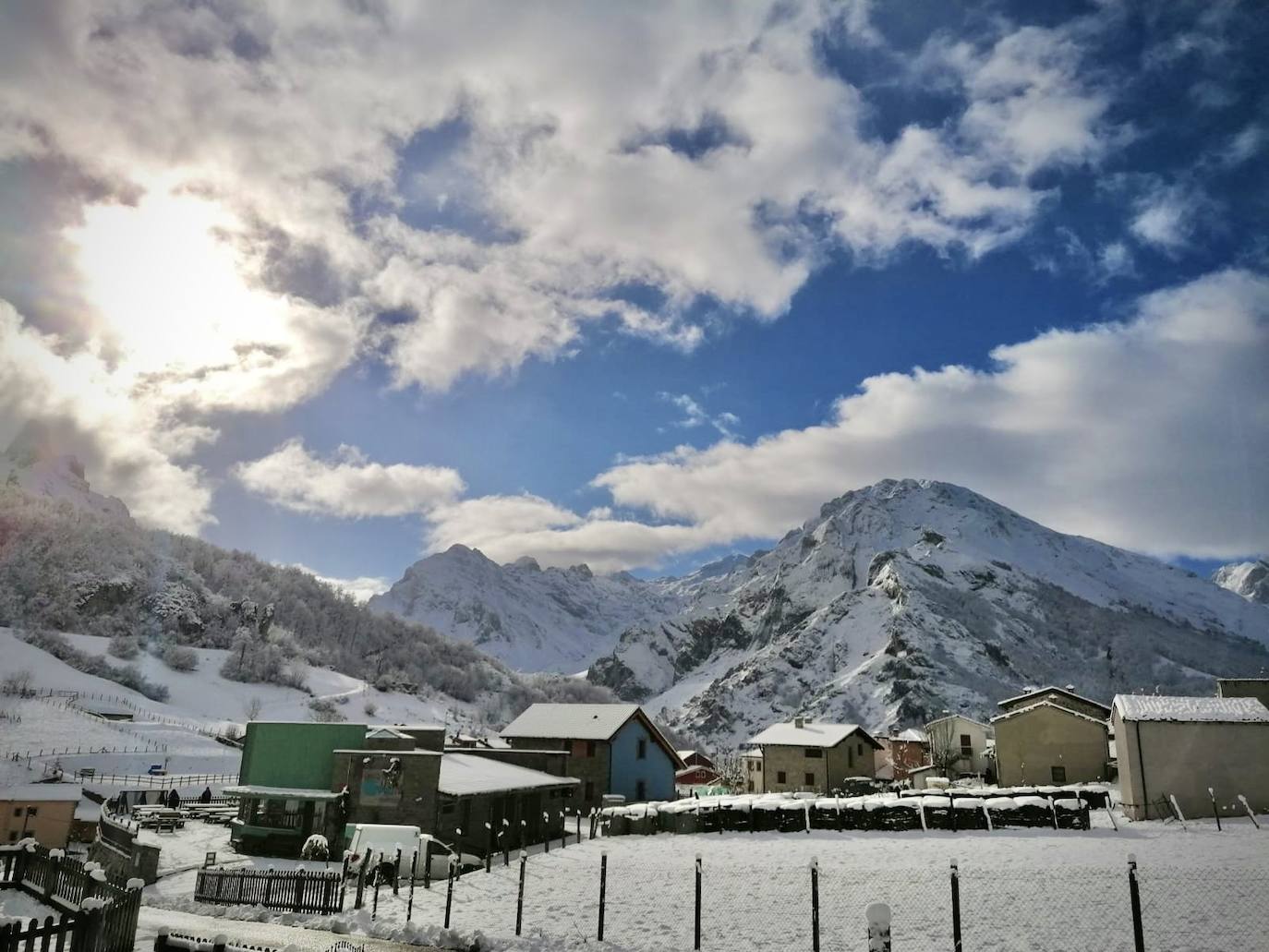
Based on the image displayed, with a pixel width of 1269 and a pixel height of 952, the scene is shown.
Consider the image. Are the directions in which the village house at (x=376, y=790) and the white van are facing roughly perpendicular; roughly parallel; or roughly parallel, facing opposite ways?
roughly perpendicular

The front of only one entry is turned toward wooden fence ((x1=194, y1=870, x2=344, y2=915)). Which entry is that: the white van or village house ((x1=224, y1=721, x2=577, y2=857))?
the village house

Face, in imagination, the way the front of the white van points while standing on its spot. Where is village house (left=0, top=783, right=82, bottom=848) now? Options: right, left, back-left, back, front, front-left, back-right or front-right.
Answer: back-left

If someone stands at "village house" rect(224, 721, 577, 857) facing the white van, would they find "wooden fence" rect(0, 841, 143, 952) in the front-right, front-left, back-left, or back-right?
front-right

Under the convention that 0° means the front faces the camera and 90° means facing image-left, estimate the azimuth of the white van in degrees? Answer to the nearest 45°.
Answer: approximately 270°

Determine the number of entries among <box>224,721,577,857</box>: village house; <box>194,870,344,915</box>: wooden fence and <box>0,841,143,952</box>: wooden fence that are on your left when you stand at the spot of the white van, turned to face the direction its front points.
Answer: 1

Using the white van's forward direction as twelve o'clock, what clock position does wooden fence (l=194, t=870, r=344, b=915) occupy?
The wooden fence is roughly at 4 o'clock from the white van.

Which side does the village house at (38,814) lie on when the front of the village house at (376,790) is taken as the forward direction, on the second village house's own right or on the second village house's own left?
on the second village house's own right

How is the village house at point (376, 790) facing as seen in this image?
toward the camera

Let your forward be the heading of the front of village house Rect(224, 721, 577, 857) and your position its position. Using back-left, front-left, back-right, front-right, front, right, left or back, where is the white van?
front

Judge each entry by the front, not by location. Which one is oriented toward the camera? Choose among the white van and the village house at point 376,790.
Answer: the village house

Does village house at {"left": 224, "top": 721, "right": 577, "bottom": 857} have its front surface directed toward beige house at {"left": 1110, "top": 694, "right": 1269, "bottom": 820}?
no

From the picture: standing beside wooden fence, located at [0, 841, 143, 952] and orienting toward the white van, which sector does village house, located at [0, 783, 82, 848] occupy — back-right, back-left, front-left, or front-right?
front-left

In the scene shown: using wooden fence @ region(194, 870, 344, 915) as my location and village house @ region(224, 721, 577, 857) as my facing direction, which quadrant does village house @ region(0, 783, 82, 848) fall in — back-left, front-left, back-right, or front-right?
front-left

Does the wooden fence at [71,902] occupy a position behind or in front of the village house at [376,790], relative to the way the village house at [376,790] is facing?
in front
